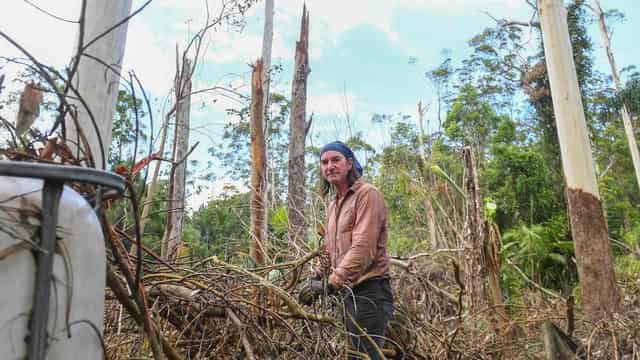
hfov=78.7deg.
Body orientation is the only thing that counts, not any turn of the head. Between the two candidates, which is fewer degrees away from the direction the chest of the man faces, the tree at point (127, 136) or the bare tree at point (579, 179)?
the tree

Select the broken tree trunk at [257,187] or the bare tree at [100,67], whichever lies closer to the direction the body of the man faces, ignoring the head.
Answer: the bare tree

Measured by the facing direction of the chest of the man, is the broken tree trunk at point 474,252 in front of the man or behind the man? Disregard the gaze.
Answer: behind

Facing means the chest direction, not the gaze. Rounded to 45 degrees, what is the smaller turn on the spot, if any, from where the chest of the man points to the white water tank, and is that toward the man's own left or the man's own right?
approximately 45° to the man's own left

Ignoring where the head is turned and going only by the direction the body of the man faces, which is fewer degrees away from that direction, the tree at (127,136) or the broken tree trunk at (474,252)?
the tree

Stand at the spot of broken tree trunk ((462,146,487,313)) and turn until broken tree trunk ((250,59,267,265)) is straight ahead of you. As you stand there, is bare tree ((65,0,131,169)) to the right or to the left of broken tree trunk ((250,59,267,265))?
left

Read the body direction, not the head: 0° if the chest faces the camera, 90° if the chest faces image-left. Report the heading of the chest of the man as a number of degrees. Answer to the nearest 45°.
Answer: approximately 45°
